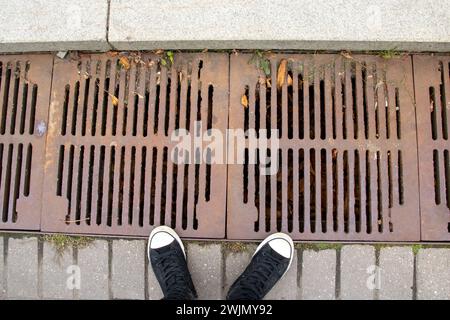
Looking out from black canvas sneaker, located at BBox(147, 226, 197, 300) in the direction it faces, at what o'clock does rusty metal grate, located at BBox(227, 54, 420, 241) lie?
The rusty metal grate is roughly at 3 o'clock from the black canvas sneaker.

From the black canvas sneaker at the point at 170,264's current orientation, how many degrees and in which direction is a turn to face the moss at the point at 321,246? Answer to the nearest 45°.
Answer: approximately 90° to its right

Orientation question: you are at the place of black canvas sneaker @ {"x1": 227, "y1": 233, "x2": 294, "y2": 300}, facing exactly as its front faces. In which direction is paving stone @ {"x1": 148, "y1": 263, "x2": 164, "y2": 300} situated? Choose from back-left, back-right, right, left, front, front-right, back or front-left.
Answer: back-left

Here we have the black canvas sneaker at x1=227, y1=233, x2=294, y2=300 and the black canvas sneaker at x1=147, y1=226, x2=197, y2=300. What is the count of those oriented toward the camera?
0

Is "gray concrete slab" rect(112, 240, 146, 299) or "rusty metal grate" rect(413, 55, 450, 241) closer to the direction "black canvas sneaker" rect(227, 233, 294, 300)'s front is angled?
the rusty metal grate

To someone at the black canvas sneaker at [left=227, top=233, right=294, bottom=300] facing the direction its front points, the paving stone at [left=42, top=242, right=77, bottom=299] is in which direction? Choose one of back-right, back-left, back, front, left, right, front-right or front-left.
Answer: back-left

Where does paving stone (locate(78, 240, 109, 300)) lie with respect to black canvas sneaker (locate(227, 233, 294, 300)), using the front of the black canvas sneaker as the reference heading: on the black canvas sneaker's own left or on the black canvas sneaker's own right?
on the black canvas sneaker's own left

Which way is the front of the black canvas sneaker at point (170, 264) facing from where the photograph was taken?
facing away from the viewer

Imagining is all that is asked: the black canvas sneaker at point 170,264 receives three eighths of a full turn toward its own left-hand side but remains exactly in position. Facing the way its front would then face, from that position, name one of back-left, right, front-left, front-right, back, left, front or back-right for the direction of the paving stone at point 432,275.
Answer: back-left

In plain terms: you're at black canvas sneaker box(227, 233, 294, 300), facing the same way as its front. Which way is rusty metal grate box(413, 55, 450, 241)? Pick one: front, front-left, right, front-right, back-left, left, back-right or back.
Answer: front-right

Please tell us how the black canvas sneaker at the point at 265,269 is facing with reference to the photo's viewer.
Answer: facing away from the viewer and to the right of the viewer
